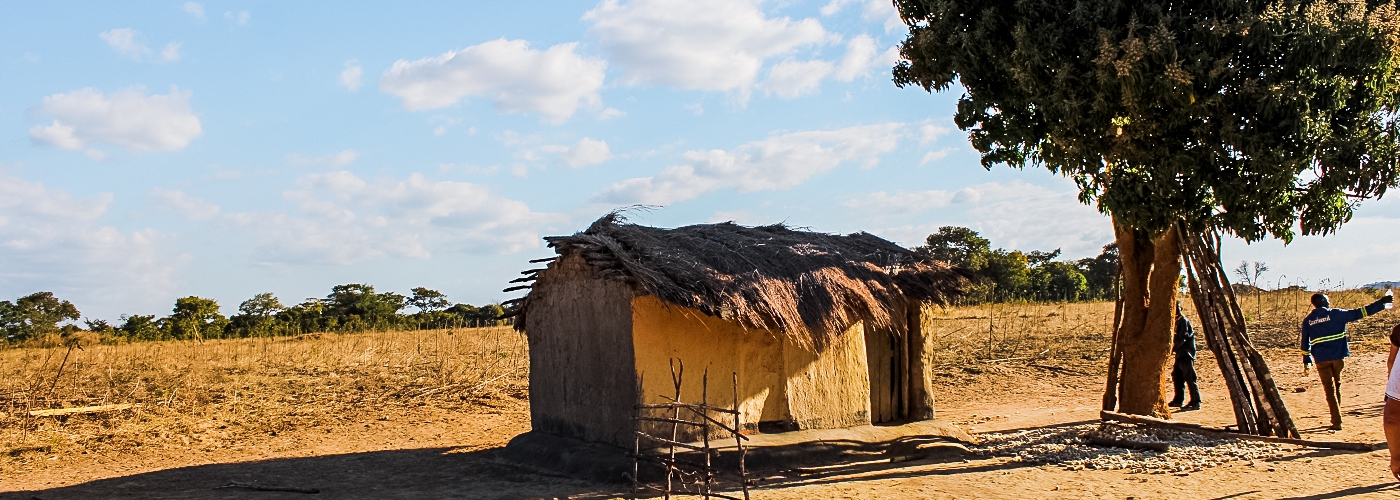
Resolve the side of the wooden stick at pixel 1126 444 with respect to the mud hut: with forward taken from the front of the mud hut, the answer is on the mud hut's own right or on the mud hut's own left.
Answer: on the mud hut's own left

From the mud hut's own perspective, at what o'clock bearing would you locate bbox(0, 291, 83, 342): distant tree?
The distant tree is roughly at 6 o'clock from the mud hut.

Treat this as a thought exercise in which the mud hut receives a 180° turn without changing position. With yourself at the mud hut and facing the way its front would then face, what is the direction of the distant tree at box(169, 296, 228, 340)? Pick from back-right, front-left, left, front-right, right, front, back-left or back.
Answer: front

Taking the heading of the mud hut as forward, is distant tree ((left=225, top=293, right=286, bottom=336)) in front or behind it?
behind

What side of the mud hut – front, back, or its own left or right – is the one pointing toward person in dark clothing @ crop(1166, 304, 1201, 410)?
left

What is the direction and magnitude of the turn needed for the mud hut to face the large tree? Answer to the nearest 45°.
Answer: approximately 45° to its left

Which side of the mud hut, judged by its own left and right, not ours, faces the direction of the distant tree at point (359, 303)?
back

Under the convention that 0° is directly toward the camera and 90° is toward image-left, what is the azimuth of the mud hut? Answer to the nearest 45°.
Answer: approximately 315°

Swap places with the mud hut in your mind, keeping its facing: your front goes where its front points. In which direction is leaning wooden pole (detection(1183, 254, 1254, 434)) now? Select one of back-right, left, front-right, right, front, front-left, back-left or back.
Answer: front-left

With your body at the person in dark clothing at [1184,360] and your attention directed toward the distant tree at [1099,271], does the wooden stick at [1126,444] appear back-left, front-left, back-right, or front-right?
back-left

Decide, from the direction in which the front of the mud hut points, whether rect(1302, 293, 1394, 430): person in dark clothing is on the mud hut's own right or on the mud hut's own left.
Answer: on the mud hut's own left

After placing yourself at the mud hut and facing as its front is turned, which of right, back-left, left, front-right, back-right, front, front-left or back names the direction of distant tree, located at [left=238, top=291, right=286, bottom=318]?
back

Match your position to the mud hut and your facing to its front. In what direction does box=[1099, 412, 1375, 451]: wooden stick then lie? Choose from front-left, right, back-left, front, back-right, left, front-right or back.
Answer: front-left
